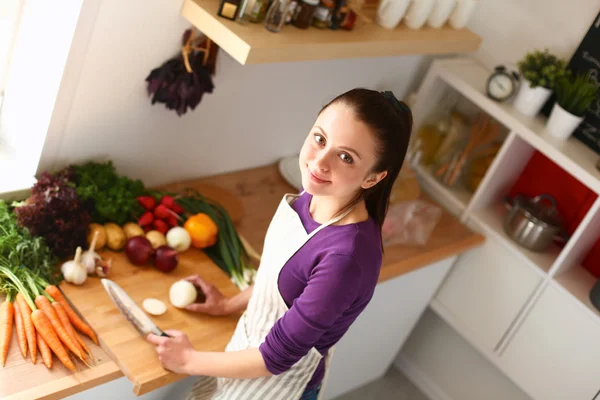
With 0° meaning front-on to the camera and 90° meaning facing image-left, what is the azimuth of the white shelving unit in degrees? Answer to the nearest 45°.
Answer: approximately 45°

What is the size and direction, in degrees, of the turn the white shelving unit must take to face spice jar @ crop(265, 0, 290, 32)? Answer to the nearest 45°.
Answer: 0° — it already faces it

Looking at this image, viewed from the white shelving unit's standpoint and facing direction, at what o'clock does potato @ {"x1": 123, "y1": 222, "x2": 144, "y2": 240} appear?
The potato is roughly at 12 o'clock from the white shelving unit.

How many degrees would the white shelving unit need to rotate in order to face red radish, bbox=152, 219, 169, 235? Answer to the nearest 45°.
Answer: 0° — it already faces it
